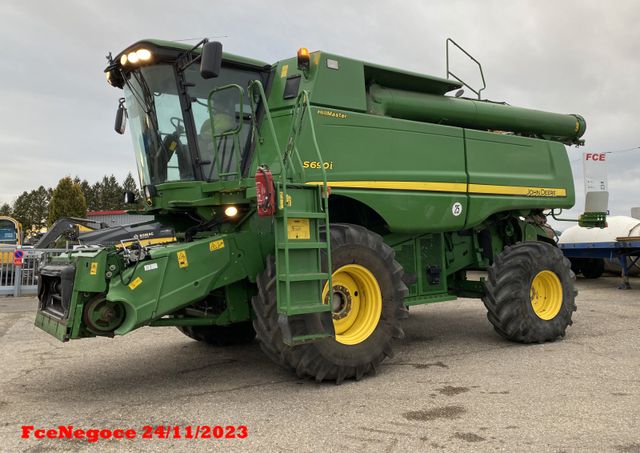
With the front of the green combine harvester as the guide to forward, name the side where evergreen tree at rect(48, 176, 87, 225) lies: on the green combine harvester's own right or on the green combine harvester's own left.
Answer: on the green combine harvester's own right

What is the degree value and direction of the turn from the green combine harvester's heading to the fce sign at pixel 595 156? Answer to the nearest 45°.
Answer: approximately 180°

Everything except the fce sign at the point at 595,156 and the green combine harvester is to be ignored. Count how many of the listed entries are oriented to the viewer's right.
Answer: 0

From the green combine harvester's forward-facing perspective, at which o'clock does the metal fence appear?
The metal fence is roughly at 3 o'clock from the green combine harvester.

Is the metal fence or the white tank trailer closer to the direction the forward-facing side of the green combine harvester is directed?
the metal fence

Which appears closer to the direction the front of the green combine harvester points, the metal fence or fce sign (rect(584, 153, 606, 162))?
the metal fence

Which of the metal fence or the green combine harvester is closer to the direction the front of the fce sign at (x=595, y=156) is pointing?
the green combine harvester

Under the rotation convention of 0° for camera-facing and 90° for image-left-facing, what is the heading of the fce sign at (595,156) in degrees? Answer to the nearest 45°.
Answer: approximately 0°

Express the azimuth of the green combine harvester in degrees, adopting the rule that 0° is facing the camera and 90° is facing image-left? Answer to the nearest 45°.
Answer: approximately 45°

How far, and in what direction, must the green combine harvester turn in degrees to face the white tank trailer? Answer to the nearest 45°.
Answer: approximately 180°

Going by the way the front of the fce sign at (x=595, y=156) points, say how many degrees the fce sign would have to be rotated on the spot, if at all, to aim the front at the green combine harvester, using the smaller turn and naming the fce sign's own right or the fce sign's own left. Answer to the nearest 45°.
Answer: approximately 45° to the fce sign's own right
